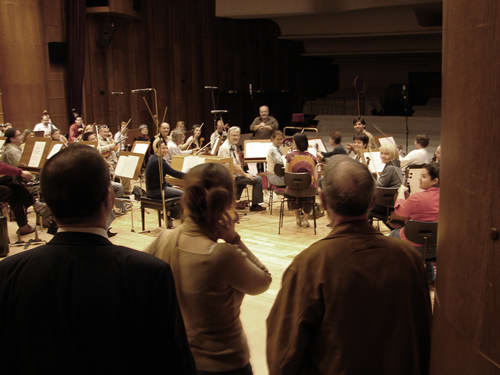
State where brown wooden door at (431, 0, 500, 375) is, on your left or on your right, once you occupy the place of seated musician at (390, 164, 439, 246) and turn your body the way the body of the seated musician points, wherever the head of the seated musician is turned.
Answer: on your left

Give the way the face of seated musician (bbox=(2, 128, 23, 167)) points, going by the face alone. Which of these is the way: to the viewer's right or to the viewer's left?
to the viewer's right

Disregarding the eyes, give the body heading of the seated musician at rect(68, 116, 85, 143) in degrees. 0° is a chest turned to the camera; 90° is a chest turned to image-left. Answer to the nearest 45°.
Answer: approximately 315°

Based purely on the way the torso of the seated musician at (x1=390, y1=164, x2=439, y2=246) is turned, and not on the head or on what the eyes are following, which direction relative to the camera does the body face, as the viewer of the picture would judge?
to the viewer's left

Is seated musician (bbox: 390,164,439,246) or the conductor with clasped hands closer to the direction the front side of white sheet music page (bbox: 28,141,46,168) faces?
the seated musician

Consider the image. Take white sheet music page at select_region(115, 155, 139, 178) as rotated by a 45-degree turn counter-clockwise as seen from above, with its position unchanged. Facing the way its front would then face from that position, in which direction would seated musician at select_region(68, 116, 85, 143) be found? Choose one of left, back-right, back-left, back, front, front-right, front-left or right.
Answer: back-left

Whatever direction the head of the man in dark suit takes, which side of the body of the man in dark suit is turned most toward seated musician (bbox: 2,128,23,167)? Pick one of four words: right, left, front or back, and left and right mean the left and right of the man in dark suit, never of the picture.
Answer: front

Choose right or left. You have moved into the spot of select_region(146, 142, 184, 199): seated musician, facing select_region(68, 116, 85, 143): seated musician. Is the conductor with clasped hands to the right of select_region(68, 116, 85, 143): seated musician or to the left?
right

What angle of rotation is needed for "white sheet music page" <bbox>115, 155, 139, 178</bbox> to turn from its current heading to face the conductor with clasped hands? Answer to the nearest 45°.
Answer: approximately 135° to its left

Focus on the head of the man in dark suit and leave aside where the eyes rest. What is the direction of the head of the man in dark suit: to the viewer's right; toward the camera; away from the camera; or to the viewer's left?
away from the camera

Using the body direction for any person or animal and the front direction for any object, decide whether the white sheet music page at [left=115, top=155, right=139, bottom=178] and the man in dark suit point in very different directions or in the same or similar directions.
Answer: very different directions

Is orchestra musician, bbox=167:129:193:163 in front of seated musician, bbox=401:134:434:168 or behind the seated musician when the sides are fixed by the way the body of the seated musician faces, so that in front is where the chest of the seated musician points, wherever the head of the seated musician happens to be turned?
in front

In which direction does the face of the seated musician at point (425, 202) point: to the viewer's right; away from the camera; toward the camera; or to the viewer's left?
to the viewer's left

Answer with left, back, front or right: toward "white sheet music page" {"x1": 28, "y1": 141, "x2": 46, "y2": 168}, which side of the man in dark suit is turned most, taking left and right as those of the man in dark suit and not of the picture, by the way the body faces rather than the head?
front
